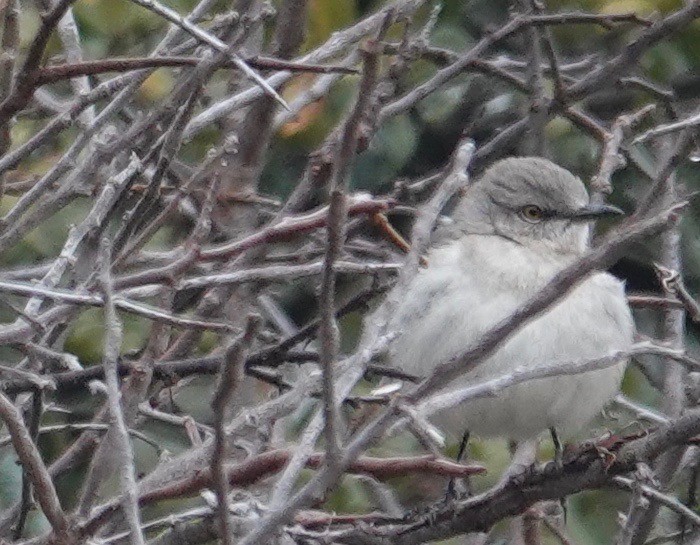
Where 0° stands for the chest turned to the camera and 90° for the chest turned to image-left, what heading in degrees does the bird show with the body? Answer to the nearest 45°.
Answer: approximately 315°
